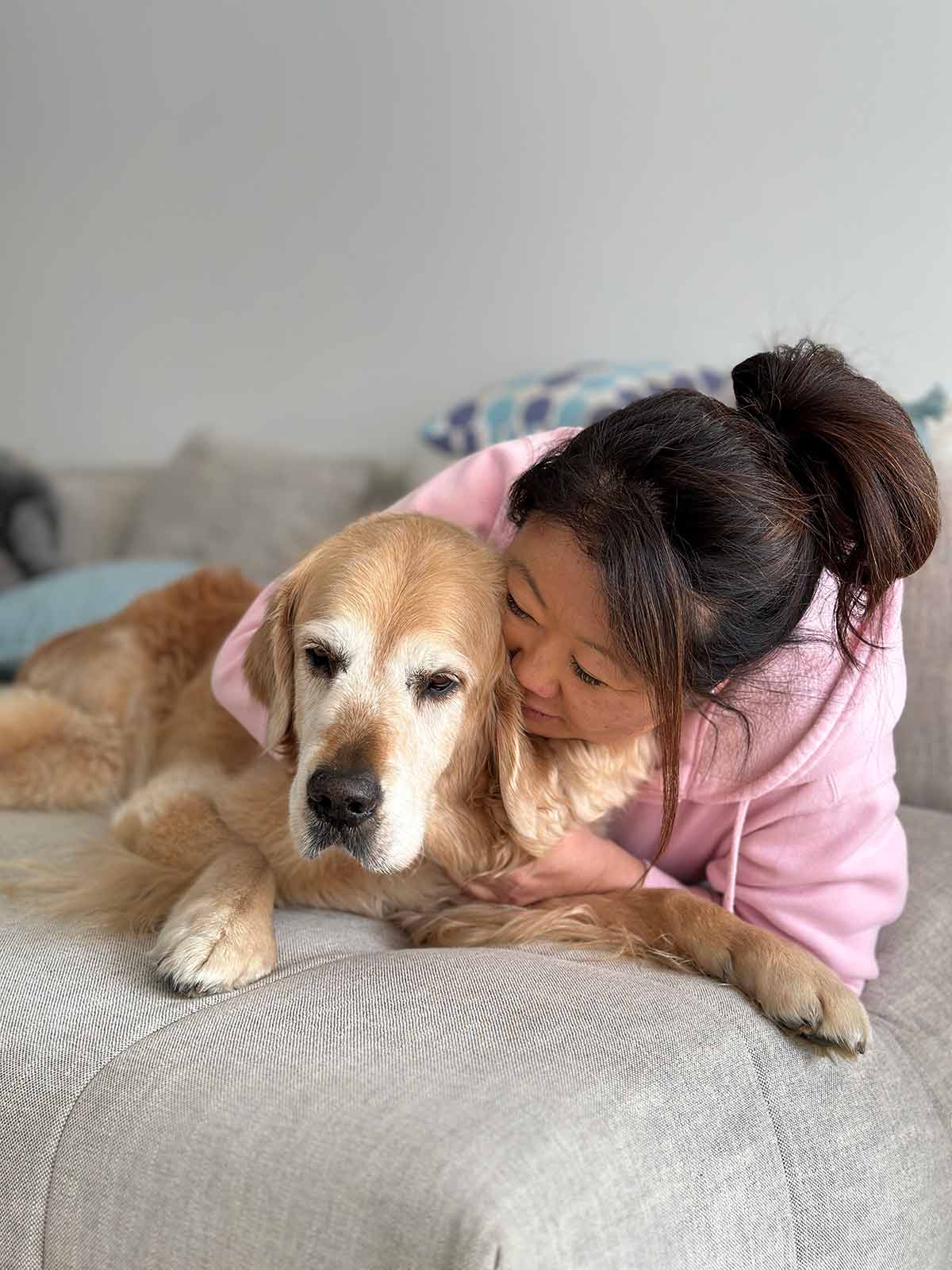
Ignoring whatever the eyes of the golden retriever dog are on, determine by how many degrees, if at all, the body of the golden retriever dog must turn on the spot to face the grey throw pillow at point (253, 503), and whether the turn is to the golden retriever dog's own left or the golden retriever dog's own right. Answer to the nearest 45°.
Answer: approximately 135° to the golden retriever dog's own left

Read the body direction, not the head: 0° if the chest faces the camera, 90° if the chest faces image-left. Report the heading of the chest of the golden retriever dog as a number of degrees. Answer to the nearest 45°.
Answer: approximately 315°

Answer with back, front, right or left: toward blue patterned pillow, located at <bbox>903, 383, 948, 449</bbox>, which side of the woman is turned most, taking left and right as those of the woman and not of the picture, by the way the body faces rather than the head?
back

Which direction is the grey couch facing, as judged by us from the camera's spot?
facing the viewer

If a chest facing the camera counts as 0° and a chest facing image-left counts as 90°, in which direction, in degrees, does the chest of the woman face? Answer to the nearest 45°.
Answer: approximately 45°

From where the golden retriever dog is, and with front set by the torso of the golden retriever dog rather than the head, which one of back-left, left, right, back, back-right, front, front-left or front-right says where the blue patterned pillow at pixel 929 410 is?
left

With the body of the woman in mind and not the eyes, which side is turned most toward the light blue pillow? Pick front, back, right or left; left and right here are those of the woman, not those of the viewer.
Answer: right

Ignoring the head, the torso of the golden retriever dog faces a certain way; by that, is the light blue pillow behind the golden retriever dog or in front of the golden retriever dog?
behind
